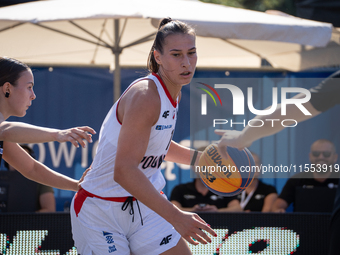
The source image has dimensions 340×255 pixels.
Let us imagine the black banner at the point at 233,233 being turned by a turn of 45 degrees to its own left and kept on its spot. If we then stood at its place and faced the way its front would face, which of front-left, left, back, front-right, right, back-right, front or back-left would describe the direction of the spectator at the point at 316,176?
left

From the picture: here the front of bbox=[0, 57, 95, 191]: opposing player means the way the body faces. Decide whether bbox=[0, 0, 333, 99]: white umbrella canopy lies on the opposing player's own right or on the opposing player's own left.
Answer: on the opposing player's own left

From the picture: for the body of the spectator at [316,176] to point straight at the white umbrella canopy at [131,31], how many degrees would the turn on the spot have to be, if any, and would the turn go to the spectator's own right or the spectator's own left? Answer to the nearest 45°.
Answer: approximately 90° to the spectator's own right

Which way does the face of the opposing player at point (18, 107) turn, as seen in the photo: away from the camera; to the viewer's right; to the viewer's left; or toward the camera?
to the viewer's right

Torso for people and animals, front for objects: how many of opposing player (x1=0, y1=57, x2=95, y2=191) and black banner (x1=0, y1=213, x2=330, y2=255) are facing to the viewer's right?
1

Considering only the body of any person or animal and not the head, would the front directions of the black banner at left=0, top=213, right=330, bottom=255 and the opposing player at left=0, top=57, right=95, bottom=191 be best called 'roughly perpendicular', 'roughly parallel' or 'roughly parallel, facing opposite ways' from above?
roughly perpendicular

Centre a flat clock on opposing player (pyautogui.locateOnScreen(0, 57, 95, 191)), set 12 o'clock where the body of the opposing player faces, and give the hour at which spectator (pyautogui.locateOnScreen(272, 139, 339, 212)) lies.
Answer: The spectator is roughly at 11 o'clock from the opposing player.

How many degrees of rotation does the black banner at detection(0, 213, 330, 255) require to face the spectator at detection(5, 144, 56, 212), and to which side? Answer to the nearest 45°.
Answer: approximately 135° to its right

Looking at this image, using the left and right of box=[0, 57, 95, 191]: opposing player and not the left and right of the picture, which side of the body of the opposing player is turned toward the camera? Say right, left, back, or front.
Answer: right

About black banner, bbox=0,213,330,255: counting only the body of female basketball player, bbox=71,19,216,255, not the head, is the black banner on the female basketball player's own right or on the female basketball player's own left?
on the female basketball player's own left

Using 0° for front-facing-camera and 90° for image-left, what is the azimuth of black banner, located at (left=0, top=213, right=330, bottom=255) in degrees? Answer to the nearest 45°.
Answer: approximately 0°
